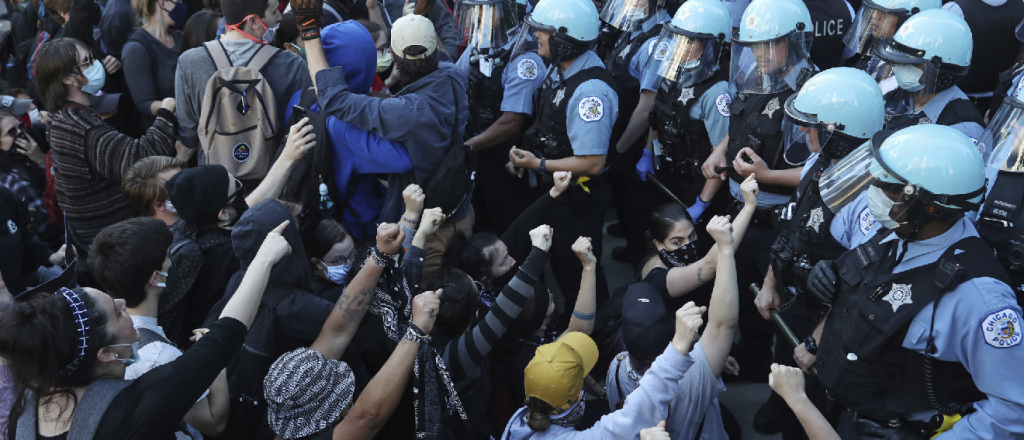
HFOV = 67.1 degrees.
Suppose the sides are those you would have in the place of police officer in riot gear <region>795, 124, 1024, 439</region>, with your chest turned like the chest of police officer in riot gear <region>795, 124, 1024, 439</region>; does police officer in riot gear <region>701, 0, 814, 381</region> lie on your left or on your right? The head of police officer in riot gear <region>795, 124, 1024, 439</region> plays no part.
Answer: on your right

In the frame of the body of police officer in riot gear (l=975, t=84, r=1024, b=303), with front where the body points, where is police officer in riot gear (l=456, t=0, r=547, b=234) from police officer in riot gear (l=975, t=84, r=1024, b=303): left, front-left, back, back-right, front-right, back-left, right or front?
front-right

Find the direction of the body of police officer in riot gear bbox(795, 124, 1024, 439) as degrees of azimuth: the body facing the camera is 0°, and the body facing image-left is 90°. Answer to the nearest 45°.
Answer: approximately 45°

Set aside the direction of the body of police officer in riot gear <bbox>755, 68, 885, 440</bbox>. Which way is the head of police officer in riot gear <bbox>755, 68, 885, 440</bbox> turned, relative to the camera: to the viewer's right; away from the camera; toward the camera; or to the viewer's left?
to the viewer's left

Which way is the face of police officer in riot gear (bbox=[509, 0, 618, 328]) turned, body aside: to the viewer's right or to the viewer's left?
to the viewer's left

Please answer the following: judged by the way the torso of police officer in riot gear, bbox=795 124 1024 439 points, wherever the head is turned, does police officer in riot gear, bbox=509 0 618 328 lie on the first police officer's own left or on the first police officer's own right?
on the first police officer's own right

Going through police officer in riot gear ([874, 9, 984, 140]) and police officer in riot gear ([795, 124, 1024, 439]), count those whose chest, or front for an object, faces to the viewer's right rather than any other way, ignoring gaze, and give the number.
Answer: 0

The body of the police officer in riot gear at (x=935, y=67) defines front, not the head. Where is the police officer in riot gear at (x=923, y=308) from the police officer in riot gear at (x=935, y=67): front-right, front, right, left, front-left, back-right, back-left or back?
front-left

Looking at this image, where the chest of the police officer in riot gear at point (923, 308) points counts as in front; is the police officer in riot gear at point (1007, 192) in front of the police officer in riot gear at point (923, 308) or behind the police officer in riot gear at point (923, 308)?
behind

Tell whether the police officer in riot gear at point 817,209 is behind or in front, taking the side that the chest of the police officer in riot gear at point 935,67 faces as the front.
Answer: in front
